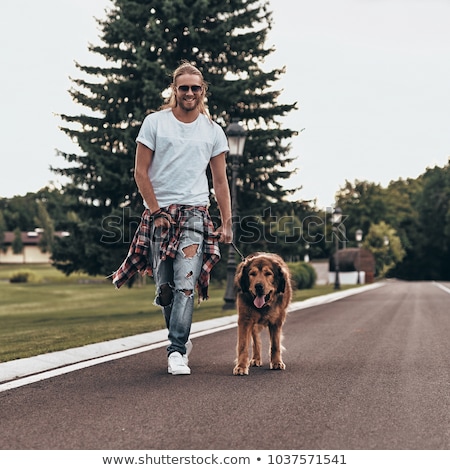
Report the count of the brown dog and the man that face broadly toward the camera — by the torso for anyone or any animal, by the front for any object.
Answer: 2

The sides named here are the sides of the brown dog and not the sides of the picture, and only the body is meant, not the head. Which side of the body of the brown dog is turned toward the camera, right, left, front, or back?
front

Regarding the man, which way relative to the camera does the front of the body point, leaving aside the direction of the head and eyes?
toward the camera

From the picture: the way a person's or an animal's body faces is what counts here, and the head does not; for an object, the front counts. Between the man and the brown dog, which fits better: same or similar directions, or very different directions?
same or similar directions

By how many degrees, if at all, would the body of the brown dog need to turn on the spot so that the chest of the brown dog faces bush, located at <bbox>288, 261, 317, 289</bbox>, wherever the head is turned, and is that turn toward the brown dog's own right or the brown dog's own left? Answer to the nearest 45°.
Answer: approximately 180°

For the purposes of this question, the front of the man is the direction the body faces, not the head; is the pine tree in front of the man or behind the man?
behind

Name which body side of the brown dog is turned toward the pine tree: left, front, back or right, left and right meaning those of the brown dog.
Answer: back
